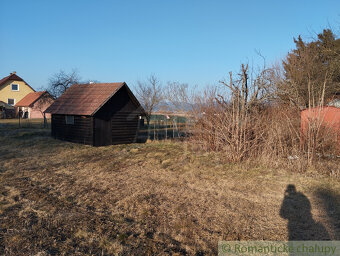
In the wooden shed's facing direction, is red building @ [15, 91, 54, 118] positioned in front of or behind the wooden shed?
behind

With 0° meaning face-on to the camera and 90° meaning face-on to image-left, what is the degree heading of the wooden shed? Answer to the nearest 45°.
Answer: approximately 315°

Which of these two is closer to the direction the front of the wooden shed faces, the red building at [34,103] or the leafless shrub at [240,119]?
the leafless shrub
